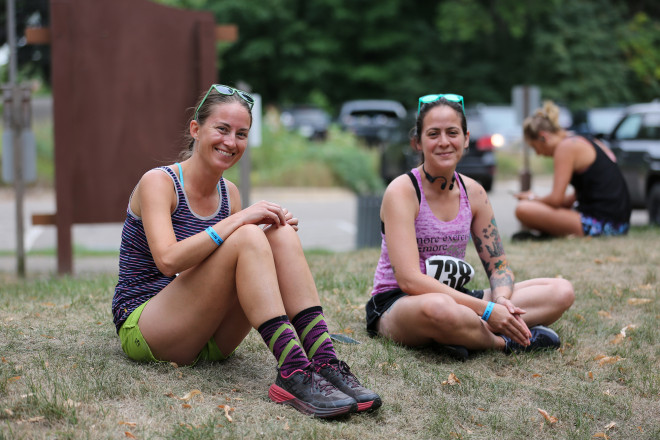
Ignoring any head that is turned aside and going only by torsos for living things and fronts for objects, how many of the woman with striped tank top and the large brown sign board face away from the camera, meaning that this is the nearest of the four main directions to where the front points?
1

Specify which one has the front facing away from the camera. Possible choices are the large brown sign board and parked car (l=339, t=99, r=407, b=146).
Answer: the large brown sign board

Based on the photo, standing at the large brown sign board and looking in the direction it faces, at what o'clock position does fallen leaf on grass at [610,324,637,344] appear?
The fallen leaf on grass is roughly at 5 o'clock from the large brown sign board.

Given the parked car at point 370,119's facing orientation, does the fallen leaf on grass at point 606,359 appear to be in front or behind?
in front

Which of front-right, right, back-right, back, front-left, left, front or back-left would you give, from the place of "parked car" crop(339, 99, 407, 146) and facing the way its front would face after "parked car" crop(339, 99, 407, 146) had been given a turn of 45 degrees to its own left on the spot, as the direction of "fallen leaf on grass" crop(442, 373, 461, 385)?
front-right

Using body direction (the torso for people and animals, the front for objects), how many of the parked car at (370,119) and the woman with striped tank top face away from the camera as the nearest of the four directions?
0

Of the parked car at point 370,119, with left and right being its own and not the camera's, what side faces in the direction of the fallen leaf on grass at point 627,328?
back

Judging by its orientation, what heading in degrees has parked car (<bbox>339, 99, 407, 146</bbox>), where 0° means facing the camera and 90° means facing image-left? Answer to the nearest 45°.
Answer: approximately 0°

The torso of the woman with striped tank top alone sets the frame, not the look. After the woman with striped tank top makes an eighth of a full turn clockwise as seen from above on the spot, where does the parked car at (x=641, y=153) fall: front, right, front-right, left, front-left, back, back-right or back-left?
back-left
